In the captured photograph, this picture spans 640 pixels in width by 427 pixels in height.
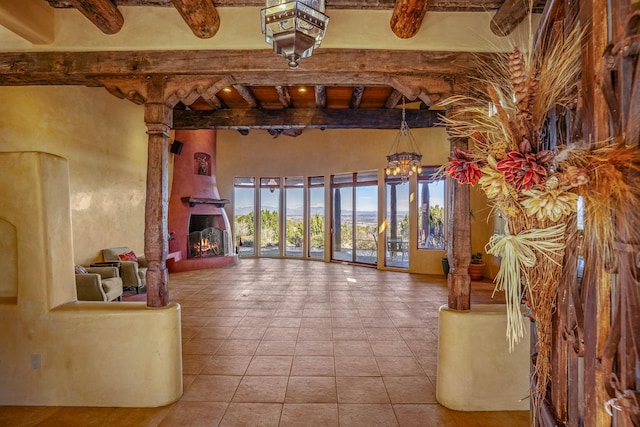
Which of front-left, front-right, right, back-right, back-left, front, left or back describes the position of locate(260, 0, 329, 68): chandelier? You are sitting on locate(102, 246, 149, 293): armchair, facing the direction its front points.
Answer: front-right

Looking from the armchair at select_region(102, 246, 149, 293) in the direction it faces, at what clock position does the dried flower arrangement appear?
The dried flower arrangement is roughly at 1 o'clock from the armchair.

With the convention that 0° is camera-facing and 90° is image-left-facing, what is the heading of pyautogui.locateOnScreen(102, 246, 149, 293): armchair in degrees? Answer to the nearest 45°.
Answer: approximately 315°

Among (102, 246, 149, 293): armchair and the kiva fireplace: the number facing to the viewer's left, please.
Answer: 0

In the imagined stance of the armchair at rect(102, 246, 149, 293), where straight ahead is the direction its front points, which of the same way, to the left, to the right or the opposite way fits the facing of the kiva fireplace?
the same way

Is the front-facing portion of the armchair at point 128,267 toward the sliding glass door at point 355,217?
no

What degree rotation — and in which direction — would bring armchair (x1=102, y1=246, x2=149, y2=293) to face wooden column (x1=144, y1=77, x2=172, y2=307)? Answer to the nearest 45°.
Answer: approximately 45° to its right

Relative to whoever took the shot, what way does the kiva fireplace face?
facing the viewer and to the right of the viewer

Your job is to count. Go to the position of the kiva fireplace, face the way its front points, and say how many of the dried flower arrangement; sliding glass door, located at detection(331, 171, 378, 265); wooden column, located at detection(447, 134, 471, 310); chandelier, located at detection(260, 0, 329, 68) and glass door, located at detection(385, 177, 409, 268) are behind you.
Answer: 0

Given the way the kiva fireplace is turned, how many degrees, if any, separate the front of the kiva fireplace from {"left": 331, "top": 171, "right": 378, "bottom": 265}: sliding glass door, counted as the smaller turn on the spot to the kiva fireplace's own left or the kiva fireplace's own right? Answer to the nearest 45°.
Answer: approximately 45° to the kiva fireplace's own left

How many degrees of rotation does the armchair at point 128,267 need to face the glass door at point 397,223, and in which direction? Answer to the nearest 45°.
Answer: approximately 45° to its left

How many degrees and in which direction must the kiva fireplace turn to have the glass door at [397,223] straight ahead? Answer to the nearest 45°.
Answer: approximately 45° to its left

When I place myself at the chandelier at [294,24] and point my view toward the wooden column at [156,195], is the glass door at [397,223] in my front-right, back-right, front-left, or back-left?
front-right

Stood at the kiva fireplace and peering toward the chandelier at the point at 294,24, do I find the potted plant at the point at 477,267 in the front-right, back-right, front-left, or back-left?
front-left
